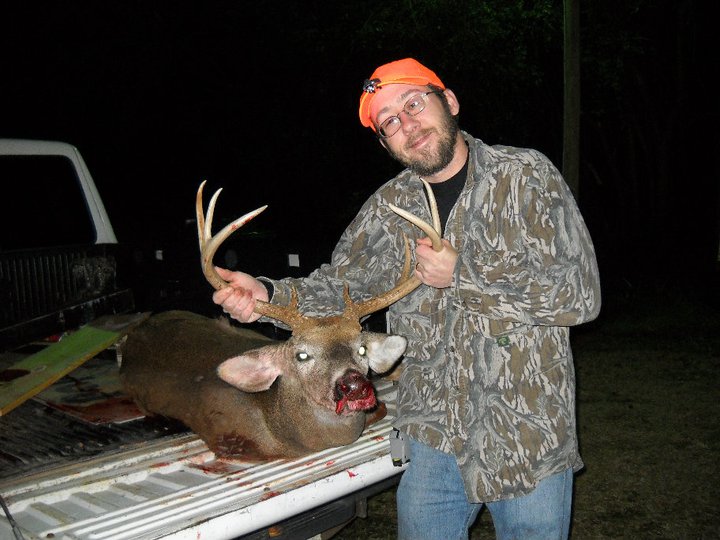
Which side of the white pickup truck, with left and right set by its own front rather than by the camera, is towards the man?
back

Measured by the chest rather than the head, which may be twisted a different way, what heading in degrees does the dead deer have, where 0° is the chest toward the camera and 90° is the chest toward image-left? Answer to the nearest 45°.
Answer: approximately 315°

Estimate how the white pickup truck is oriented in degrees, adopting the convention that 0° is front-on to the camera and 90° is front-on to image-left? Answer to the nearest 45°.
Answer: approximately 135°
